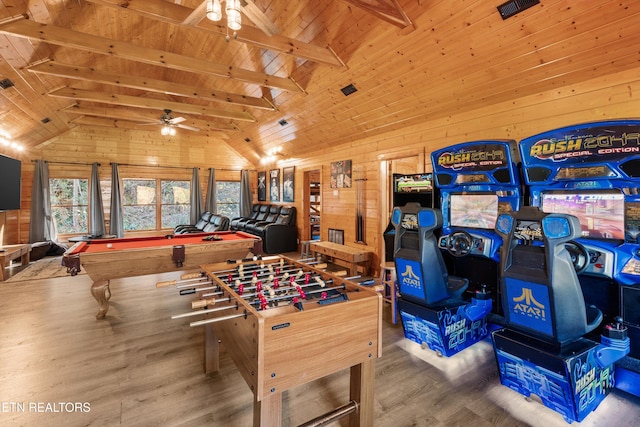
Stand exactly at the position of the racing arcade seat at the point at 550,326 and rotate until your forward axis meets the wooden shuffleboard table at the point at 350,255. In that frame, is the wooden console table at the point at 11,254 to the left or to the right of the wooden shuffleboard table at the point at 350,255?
left

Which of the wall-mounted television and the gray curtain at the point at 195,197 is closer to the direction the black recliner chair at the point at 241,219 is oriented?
the wall-mounted television

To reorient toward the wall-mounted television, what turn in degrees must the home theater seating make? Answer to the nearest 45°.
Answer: approximately 45° to its right

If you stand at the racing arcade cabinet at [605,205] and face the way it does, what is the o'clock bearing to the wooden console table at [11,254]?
The wooden console table is roughly at 1 o'clock from the racing arcade cabinet.

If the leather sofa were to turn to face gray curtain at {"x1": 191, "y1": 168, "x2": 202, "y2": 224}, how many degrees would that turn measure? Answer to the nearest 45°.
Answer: approximately 135° to its right
